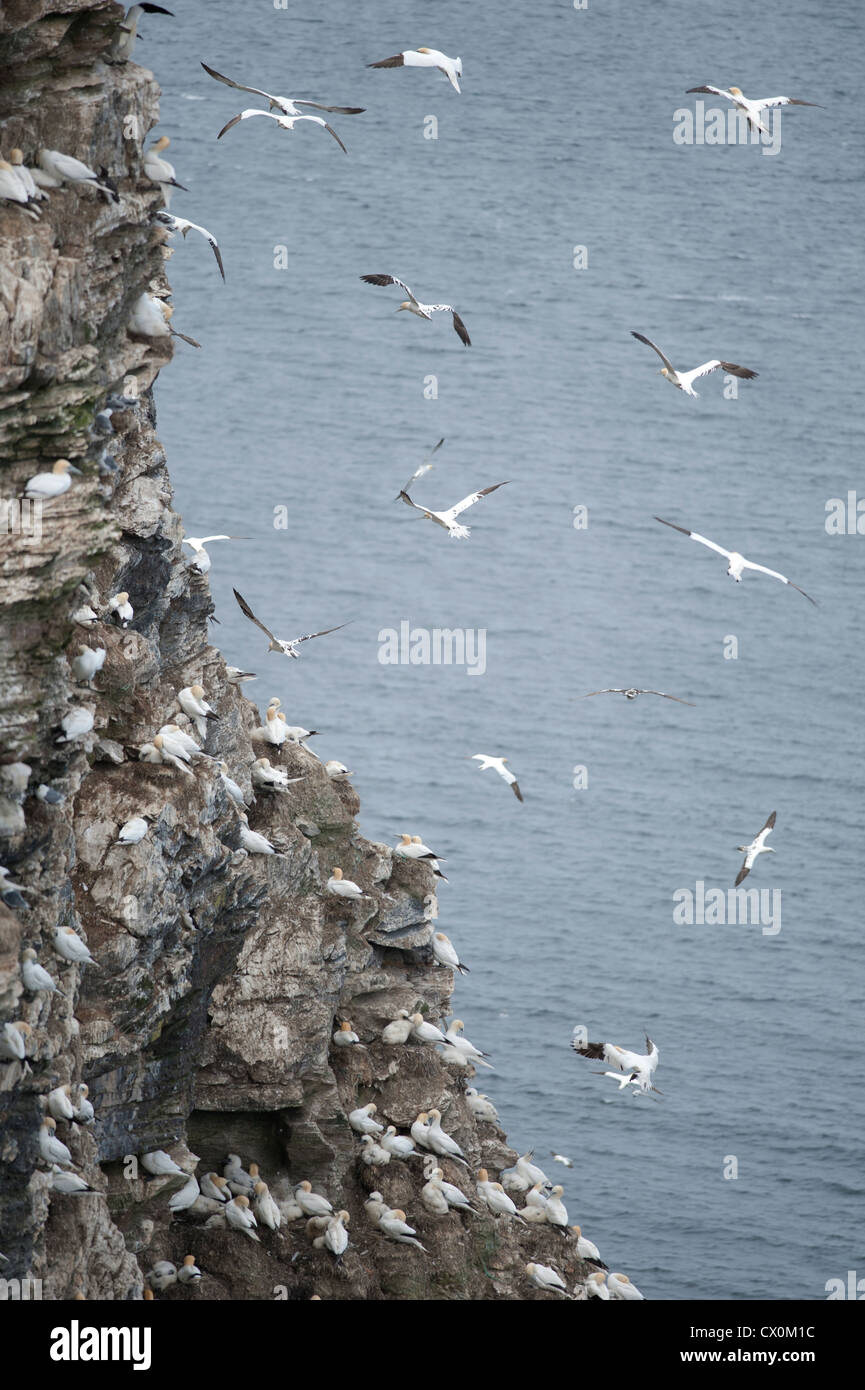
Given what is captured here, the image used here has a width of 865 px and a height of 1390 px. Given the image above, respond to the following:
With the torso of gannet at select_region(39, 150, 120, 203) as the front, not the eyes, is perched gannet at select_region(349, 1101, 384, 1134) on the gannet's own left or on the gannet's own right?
on the gannet's own right

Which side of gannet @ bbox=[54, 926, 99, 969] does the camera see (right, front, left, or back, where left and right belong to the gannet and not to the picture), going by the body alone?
left

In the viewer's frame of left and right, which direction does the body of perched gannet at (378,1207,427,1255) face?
facing to the left of the viewer

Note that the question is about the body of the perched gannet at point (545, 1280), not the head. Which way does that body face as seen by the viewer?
to the viewer's left

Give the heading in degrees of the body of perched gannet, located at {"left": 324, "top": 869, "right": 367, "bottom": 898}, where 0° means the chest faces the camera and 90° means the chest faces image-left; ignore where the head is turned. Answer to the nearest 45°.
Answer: approximately 90°

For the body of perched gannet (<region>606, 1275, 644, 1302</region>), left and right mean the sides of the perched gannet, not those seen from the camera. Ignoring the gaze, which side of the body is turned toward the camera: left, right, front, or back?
left

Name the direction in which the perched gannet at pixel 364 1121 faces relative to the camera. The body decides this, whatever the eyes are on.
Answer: to the viewer's left
